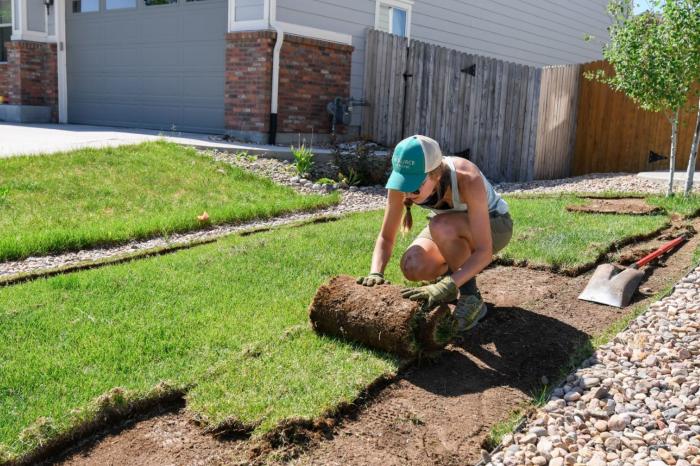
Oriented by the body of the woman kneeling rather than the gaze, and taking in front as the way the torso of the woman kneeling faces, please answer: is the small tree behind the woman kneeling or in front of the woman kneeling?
behind

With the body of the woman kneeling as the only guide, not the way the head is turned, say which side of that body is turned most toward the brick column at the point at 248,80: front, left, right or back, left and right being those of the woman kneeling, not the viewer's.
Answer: right

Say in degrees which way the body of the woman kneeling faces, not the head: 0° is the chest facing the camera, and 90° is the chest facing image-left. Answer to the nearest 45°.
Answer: approximately 45°

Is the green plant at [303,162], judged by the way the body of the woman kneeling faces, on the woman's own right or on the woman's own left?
on the woman's own right

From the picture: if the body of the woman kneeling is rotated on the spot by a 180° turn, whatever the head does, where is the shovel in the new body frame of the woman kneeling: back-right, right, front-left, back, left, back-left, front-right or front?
front

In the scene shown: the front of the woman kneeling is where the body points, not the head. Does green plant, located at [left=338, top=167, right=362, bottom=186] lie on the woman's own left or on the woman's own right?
on the woman's own right

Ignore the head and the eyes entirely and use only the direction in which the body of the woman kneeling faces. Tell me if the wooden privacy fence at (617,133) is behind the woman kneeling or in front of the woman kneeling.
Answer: behind
